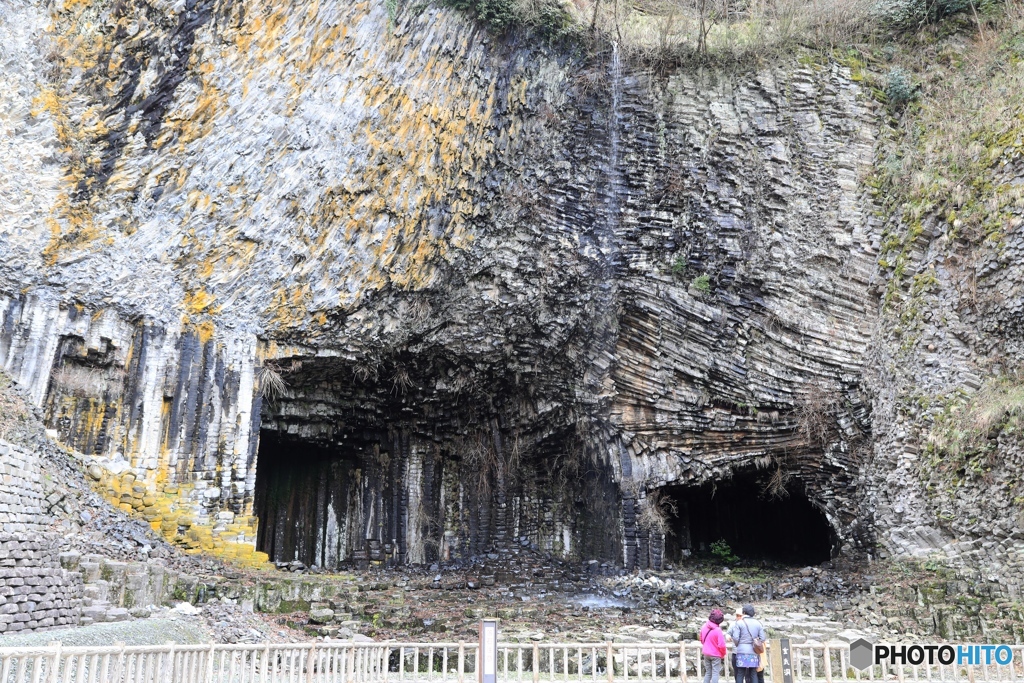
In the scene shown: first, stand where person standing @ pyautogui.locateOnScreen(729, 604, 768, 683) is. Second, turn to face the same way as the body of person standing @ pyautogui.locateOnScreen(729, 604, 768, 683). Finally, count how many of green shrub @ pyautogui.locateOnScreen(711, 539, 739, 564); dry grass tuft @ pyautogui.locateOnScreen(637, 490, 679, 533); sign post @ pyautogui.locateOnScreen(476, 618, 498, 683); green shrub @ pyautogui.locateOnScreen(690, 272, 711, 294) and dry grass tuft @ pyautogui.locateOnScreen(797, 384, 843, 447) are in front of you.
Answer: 4

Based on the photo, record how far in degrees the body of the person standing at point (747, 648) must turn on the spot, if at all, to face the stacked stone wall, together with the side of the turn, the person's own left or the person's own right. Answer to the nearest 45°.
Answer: approximately 90° to the person's own left

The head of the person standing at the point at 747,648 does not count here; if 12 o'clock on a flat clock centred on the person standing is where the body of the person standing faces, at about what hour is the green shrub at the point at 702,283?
The green shrub is roughly at 12 o'clock from the person standing.

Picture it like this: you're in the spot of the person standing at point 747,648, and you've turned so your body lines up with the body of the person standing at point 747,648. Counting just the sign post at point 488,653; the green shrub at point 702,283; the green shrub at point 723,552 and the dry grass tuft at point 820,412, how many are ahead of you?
3

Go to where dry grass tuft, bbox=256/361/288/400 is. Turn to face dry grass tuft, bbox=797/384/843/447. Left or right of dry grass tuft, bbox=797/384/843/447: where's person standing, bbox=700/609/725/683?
right

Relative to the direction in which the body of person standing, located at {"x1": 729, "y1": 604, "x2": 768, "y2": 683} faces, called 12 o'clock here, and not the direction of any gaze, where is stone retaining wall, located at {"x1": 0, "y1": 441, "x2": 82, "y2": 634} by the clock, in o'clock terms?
The stone retaining wall is roughly at 9 o'clock from the person standing.

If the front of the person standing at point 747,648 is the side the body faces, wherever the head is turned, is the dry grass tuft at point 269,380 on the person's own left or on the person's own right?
on the person's own left

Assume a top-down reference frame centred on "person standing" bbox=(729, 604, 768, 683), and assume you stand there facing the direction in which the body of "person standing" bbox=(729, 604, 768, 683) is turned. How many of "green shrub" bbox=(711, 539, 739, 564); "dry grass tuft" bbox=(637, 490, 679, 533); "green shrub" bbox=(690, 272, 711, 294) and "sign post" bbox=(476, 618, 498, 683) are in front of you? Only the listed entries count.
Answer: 3

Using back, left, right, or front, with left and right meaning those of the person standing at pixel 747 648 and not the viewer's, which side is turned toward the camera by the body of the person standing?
back

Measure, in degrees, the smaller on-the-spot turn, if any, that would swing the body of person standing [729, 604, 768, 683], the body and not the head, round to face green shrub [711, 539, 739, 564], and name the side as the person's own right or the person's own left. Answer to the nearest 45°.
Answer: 0° — they already face it

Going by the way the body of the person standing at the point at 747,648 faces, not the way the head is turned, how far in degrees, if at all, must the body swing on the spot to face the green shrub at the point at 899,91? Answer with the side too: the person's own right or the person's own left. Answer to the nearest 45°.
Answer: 0° — they already face it

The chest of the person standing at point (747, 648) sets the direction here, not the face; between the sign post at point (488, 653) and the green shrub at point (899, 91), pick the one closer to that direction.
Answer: the green shrub
